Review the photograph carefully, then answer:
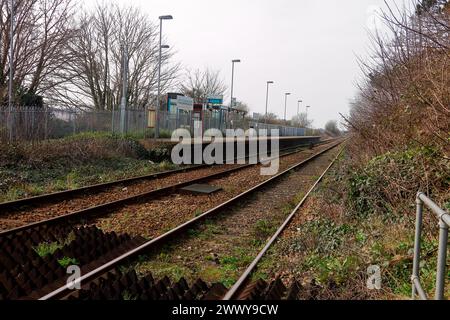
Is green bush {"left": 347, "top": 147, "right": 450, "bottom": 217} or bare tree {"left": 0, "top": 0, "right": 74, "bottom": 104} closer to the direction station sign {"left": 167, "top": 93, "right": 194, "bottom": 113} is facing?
the green bush

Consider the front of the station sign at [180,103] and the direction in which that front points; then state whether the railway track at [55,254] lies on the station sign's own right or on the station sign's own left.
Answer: on the station sign's own right

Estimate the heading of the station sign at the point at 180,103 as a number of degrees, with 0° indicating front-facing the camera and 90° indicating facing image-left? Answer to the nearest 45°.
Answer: approximately 315°

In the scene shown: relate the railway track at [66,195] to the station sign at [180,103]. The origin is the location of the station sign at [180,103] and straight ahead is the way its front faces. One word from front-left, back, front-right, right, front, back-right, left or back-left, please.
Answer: front-right

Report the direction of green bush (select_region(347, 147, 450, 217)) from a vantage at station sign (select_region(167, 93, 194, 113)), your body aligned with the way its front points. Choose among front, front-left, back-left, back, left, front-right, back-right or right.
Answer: front-right

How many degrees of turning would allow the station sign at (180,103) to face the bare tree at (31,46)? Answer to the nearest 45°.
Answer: approximately 90° to its right
